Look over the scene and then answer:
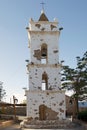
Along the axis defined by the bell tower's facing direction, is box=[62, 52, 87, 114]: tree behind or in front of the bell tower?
behind

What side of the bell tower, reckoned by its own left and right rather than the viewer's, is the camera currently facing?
front
